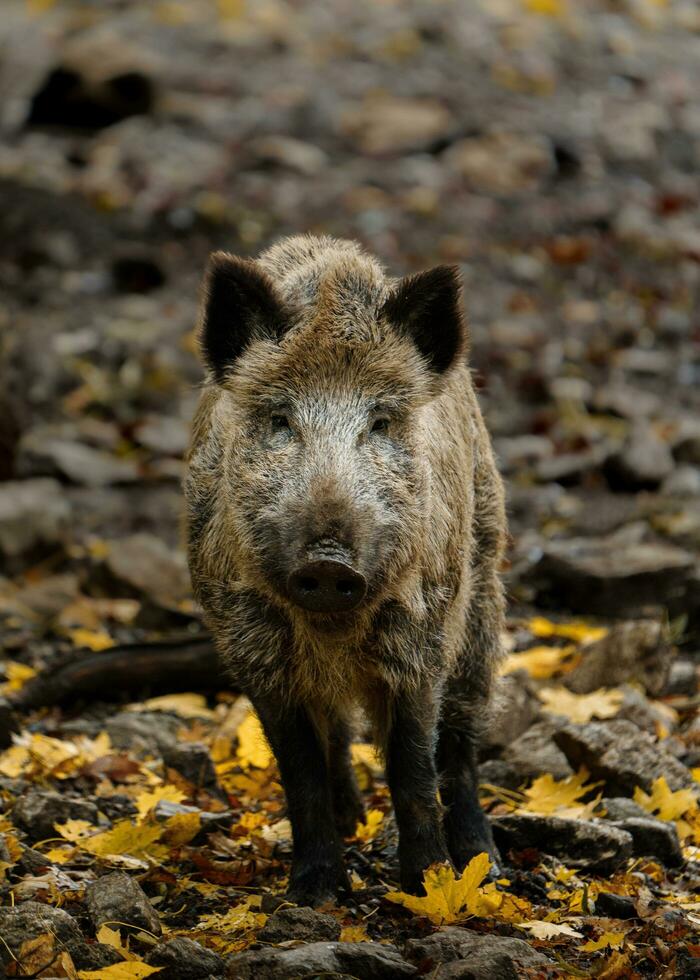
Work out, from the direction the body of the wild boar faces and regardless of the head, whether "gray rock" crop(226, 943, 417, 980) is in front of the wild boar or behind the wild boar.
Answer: in front

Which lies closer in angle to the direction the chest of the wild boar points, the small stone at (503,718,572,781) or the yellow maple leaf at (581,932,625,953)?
the yellow maple leaf

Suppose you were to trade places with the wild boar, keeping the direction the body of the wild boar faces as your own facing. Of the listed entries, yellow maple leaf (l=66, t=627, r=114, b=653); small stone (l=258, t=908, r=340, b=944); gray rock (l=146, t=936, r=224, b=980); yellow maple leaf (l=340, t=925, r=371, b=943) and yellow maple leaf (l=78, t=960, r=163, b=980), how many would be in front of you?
4

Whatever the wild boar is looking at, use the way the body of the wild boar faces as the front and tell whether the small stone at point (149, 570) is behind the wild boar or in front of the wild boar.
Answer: behind

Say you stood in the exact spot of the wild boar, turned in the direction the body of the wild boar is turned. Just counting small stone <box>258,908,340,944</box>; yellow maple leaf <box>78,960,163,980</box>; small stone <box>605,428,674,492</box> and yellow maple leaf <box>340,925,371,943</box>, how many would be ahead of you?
3

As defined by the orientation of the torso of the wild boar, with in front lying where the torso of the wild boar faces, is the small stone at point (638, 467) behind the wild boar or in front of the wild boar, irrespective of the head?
behind

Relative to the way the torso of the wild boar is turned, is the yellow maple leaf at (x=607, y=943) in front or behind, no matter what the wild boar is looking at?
in front

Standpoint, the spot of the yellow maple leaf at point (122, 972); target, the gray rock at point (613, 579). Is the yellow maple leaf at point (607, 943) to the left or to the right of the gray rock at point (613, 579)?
right

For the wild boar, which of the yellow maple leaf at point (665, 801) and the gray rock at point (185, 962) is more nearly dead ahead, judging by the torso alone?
the gray rock

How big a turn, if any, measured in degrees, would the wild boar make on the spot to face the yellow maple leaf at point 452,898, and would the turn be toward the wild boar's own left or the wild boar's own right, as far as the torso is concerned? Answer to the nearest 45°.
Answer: approximately 45° to the wild boar's own left

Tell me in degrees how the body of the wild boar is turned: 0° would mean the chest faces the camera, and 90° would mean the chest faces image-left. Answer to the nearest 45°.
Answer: approximately 0°

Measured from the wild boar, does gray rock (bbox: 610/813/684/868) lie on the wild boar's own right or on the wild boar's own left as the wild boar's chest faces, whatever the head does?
on the wild boar's own left
